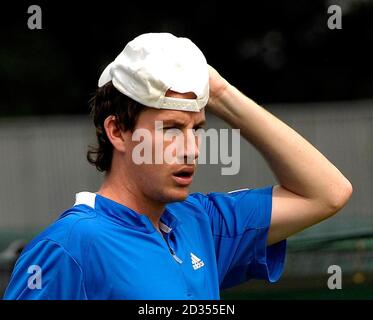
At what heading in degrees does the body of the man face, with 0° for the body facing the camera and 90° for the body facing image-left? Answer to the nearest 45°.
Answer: approximately 315°
